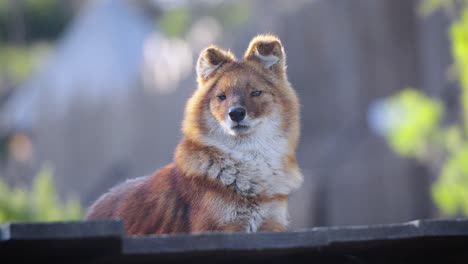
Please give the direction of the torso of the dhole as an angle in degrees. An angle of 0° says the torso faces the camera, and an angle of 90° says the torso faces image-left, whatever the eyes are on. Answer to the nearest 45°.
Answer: approximately 315°
